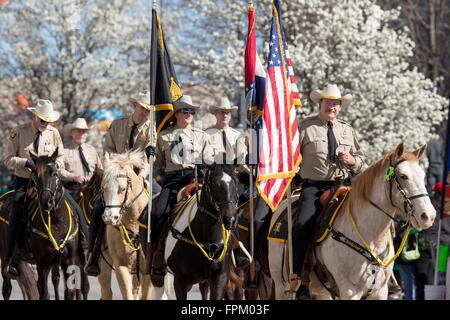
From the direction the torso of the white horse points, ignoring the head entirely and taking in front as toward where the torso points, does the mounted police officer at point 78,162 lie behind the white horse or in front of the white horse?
behind

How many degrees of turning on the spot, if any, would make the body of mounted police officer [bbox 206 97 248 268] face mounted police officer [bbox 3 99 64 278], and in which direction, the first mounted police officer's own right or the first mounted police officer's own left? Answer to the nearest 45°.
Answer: approximately 90° to the first mounted police officer's own right

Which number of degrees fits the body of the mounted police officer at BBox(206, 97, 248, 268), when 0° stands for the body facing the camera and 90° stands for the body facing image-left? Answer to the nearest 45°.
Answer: approximately 0°

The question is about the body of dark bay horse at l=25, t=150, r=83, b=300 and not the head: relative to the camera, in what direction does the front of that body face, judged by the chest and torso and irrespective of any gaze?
toward the camera

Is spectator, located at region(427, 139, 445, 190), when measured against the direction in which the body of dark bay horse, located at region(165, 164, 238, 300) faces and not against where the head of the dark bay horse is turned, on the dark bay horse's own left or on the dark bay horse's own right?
on the dark bay horse's own left

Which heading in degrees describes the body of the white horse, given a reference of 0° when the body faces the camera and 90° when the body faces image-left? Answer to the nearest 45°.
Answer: approximately 315°

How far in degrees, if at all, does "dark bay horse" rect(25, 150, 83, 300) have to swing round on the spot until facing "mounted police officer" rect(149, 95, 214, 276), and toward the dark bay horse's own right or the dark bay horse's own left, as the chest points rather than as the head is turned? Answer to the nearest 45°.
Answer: approximately 45° to the dark bay horse's own left

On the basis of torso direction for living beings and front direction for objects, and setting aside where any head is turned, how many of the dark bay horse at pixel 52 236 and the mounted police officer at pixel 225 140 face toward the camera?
2

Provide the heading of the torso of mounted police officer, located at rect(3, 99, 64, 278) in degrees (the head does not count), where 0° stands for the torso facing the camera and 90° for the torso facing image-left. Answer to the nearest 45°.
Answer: approximately 315°

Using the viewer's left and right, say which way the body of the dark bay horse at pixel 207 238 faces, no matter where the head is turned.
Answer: facing the viewer and to the right of the viewer
